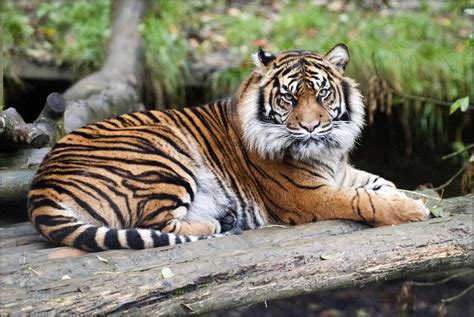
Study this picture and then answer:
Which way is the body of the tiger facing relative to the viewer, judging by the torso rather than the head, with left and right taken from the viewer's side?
facing to the right of the viewer

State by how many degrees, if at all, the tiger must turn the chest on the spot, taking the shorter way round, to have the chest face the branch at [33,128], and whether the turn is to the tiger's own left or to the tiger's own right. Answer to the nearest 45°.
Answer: approximately 180°

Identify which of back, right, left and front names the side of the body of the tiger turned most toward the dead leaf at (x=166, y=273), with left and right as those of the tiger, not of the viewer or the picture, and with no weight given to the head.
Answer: right

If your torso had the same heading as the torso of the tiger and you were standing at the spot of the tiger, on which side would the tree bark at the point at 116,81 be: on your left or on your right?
on your left

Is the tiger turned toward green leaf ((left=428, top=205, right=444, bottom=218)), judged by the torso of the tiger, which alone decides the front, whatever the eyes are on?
yes
